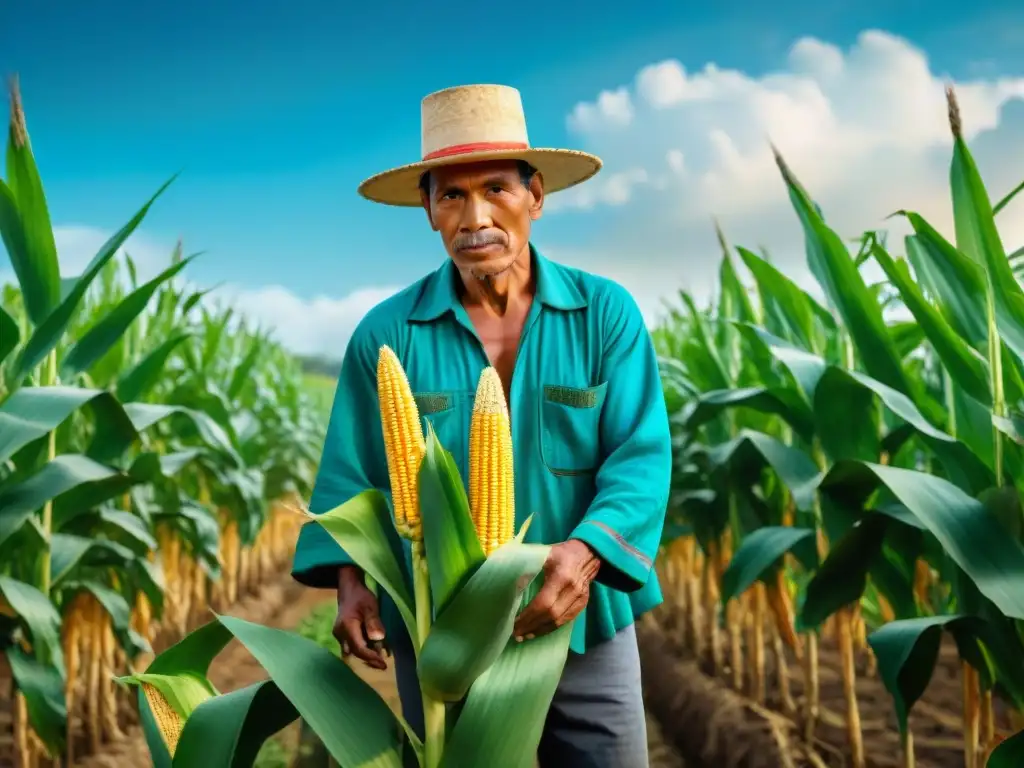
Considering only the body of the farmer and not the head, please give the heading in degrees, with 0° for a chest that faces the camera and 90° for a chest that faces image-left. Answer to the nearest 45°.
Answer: approximately 0°

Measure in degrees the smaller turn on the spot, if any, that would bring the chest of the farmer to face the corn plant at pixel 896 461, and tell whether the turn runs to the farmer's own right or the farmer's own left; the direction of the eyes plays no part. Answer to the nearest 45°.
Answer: approximately 135° to the farmer's own left
